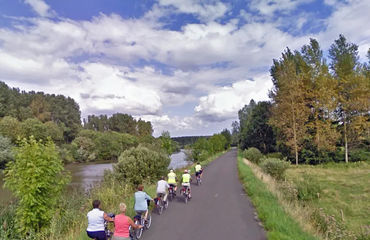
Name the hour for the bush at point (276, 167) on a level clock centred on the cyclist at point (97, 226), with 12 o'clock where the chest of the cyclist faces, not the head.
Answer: The bush is roughly at 12 o'clock from the cyclist.

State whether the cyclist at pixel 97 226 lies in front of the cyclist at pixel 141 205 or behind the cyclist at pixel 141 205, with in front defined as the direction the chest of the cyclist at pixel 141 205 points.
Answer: behind

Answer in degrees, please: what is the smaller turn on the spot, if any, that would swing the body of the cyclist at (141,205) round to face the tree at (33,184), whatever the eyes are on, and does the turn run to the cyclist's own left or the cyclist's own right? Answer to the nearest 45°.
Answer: approximately 90° to the cyclist's own left

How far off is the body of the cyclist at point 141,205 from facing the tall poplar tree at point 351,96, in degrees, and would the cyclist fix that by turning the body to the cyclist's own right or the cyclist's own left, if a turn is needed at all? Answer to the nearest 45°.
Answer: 0° — they already face it

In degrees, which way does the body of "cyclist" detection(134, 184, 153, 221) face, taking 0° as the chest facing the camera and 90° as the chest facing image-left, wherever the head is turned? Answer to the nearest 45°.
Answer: approximately 225°

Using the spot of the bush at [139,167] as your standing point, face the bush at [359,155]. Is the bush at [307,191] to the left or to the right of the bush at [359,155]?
right

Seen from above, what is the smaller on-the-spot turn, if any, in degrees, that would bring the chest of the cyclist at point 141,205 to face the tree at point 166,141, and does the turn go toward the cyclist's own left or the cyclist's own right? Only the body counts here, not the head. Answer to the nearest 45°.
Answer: approximately 45° to the cyclist's own left

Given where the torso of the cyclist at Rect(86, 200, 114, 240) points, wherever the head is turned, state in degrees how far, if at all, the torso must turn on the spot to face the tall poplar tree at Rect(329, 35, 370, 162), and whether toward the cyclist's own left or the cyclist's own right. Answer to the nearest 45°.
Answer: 0° — they already face it

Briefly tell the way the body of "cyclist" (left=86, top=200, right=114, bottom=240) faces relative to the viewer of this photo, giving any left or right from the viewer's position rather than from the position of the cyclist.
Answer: facing away from the viewer and to the right of the viewer
